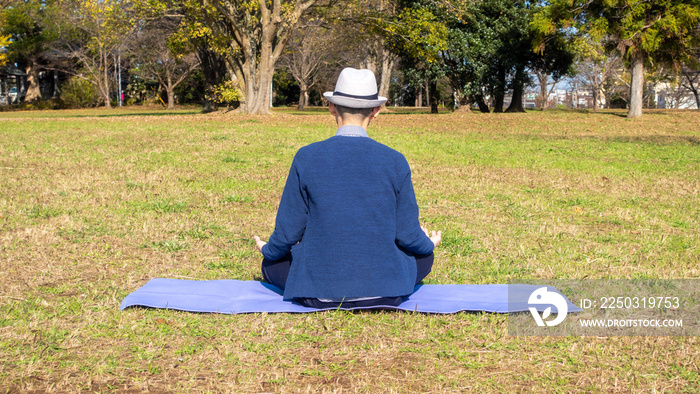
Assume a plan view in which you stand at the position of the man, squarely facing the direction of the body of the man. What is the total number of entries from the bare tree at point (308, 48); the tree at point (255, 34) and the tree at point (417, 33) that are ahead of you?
3

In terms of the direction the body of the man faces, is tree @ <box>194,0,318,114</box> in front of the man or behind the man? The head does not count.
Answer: in front

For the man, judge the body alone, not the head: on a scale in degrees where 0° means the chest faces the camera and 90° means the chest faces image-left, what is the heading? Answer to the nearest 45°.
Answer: approximately 180°

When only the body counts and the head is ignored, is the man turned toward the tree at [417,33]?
yes

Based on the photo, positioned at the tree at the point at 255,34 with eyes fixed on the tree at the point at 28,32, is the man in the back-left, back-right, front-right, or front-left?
back-left

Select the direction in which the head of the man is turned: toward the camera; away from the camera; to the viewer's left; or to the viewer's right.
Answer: away from the camera

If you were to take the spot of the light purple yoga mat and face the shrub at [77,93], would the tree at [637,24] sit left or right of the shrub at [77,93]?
right

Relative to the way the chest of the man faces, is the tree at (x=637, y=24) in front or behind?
in front

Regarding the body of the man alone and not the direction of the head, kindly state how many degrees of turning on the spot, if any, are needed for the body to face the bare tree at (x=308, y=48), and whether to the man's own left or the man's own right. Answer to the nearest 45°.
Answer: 0° — they already face it

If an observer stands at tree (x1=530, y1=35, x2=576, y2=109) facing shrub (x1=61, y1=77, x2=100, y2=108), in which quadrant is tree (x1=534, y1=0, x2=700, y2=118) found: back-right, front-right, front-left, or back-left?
back-left
